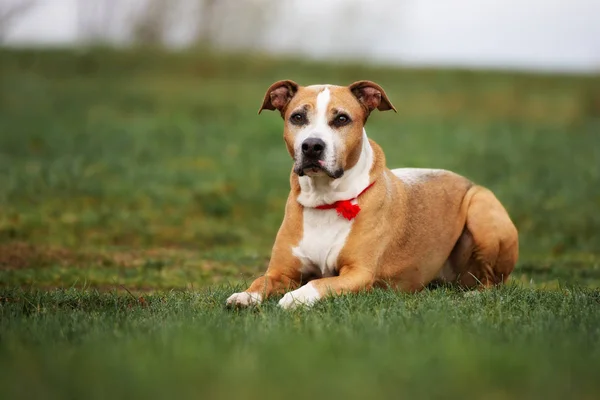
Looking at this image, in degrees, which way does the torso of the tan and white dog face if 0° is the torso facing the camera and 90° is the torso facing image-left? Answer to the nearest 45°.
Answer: approximately 45°
